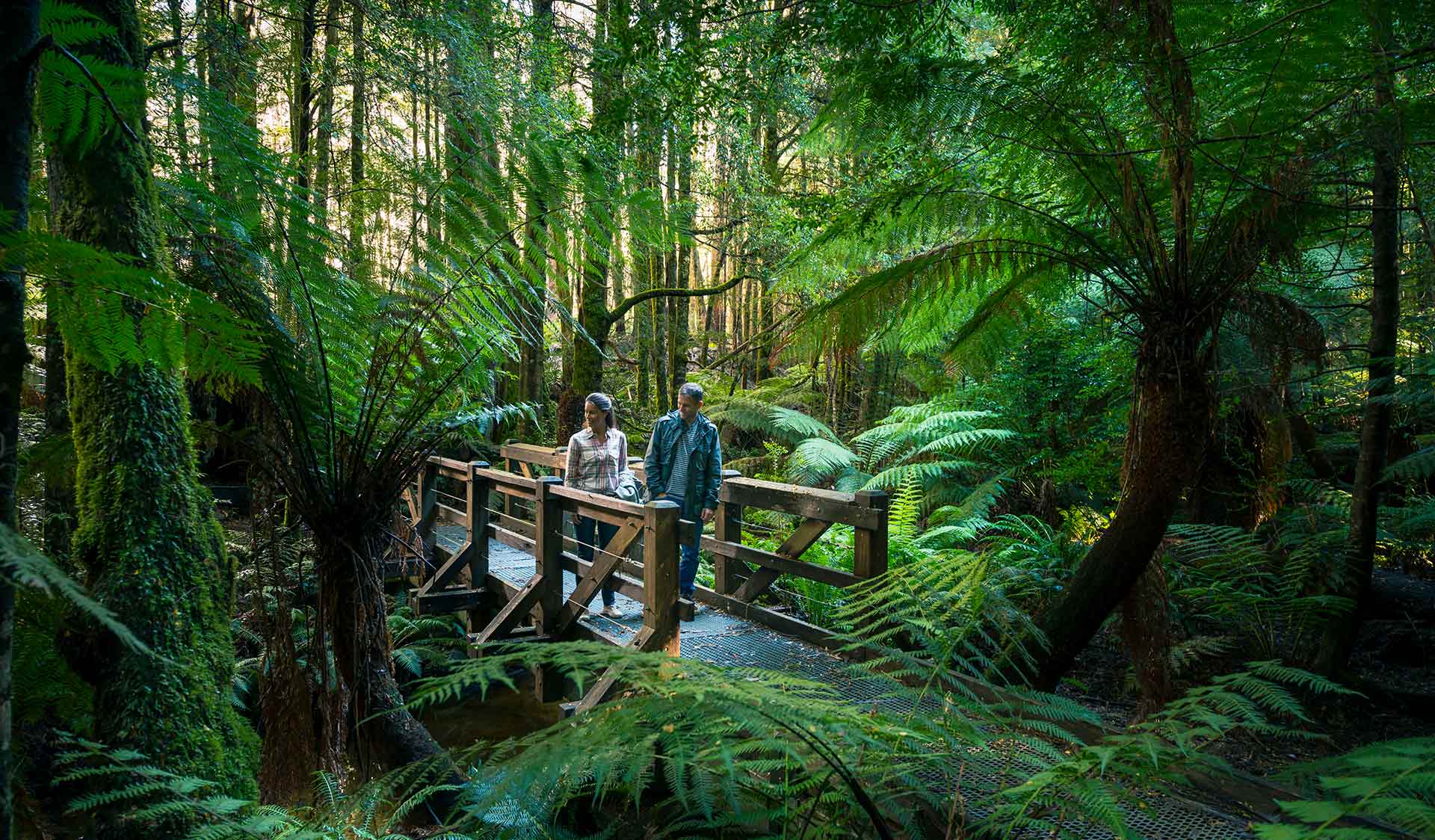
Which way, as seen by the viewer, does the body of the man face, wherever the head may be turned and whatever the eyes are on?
toward the camera

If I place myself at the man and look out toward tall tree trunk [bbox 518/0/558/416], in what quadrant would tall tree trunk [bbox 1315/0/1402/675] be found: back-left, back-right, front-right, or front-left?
back-right

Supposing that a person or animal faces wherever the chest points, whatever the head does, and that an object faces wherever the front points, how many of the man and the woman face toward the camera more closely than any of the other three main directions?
2

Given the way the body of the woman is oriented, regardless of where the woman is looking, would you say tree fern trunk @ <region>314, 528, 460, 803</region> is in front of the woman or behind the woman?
in front

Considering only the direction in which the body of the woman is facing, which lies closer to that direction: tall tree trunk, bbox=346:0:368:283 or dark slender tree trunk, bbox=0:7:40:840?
the dark slender tree trunk

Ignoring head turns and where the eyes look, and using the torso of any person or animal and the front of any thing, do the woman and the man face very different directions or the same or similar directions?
same or similar directions

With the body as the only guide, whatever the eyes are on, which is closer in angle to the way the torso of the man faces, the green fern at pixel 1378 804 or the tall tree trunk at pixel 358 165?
the green fern

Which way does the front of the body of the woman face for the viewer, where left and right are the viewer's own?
facing the viewer

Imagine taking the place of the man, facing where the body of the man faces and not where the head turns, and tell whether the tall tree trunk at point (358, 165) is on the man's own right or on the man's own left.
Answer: on the man's own right

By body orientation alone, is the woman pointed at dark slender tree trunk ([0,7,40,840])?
yes

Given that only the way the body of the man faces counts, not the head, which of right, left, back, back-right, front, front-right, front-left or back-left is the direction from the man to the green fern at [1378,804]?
front
